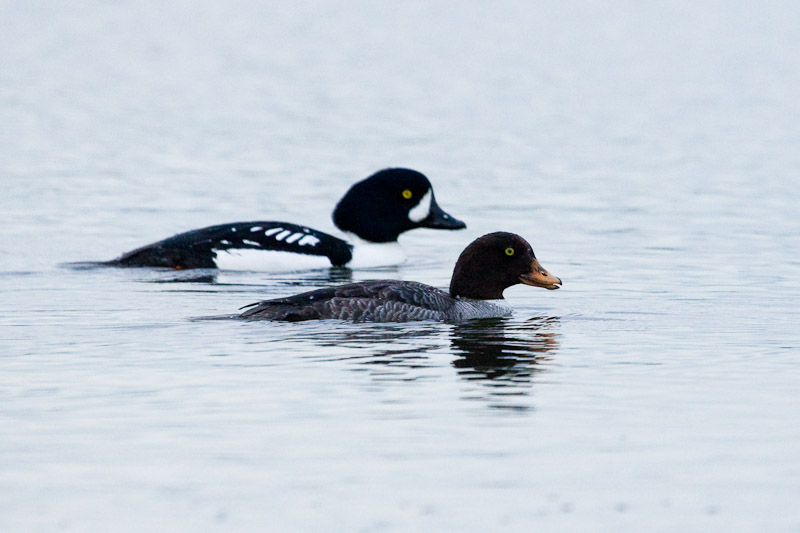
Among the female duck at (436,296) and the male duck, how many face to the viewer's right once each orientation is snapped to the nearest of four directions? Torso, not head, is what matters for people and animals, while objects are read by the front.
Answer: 2

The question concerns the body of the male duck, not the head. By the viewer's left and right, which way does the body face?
facing to the right of the viewer

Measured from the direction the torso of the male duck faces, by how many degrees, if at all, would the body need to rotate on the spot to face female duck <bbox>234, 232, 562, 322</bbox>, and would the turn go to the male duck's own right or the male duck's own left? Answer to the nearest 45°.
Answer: approximately 90° to the male duck's own right

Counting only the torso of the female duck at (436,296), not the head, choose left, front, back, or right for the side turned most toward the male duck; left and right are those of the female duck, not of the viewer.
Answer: left

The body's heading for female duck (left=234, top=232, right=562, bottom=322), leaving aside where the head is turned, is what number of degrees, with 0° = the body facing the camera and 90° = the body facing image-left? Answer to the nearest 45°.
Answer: approximately 270°
